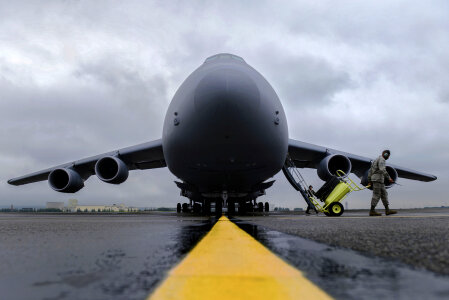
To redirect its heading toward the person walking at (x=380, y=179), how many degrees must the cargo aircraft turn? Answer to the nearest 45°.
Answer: approximately 90° to its left

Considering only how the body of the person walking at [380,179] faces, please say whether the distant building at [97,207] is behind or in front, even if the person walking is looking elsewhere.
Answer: behind

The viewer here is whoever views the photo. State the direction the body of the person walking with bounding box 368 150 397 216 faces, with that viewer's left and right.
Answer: facing to the right of the viewer

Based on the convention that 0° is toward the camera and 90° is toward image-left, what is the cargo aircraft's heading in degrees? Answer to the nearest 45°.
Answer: approximately 0°

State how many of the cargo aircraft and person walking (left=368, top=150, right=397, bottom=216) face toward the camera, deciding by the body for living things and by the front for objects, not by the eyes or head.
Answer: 1

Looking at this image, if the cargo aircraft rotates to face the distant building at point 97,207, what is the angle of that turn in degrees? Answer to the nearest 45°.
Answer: approximately 135° to its right
